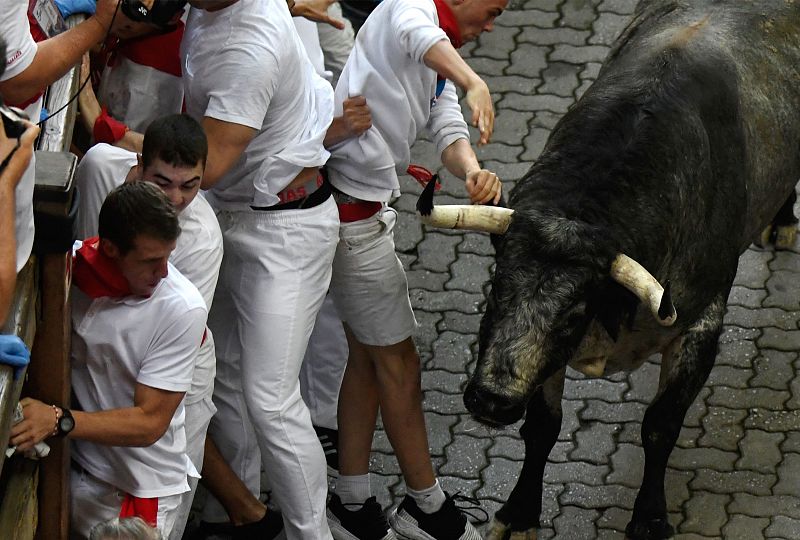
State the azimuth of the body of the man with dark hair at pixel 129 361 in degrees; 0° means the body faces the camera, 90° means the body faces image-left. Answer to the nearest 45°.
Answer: approximately 45°

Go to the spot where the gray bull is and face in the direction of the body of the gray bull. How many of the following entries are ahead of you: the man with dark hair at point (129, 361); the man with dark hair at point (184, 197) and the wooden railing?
3

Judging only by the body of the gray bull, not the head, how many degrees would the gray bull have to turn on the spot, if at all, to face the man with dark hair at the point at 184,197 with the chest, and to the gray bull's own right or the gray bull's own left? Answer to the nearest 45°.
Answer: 0° — it already faces them

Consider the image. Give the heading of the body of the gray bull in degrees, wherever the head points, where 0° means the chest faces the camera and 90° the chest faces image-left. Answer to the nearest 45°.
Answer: approximately 45°

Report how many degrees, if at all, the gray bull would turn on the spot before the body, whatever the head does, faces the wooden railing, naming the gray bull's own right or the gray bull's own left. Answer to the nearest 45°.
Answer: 0° — it already faces it

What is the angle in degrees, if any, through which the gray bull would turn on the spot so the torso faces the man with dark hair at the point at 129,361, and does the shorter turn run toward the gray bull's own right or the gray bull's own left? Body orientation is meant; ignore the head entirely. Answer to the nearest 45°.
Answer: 0° — it already faces them
